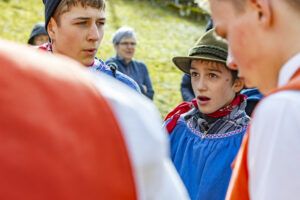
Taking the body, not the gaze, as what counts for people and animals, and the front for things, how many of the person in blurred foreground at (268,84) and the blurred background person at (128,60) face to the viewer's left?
1

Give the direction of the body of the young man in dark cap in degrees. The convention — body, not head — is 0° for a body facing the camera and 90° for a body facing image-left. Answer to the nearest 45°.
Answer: approximately 315°

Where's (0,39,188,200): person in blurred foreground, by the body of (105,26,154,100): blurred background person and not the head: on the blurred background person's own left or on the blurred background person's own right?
on the blurred background person's own right

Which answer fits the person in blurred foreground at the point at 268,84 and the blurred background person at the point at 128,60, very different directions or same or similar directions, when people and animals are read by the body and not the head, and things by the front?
very different directions

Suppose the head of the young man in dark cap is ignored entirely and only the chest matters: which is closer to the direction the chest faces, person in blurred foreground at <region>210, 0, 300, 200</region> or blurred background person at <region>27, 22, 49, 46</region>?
the person in blurred foreground

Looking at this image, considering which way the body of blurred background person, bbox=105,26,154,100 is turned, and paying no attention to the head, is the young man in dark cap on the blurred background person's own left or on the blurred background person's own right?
on the blurred background person's own right

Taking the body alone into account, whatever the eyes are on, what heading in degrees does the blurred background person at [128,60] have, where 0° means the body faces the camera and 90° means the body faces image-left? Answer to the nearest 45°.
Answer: approximately 315°

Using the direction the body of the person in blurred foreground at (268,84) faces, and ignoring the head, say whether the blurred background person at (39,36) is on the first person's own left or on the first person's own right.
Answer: on the first person's own right

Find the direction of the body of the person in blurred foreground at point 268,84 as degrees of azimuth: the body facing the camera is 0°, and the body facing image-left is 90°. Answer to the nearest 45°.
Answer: approximately 90°

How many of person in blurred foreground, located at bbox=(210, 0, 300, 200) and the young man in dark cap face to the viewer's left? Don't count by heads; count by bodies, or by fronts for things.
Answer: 1

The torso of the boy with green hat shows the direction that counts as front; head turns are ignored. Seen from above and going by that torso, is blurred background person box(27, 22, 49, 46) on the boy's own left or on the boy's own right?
on the boy's own right

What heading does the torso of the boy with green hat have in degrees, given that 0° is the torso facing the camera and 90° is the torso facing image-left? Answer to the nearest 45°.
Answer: approximately 45°
